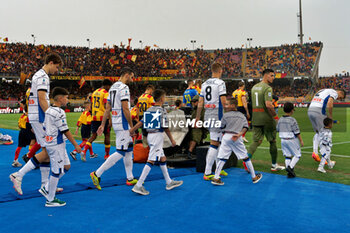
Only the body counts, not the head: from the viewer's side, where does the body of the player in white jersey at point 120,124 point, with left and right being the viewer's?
facing away from the viewer and to the right of the viewer

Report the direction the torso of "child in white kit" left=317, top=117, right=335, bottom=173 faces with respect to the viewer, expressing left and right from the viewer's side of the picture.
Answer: facing away from the viewer and to the right of the viewer

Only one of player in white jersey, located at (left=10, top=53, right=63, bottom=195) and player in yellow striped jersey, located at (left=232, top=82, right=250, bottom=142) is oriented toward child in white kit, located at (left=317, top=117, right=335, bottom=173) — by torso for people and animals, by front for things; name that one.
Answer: the player in white jersey

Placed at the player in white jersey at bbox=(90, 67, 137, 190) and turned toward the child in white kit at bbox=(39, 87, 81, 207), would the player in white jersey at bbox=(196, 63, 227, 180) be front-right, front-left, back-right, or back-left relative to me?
back-left

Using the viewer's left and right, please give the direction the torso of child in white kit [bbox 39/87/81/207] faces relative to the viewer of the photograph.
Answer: facing to the right of the viewer

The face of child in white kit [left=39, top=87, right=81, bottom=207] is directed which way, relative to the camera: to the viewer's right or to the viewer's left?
to the viewer's right

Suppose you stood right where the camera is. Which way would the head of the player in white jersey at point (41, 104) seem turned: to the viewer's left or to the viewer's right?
to the viewer's right

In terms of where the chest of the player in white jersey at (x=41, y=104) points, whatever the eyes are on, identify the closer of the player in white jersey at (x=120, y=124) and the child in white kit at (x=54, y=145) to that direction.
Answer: the player in white jersey

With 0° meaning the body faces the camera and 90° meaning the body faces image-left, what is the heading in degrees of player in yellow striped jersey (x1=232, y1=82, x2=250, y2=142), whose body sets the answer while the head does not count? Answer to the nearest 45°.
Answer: approximately 225°

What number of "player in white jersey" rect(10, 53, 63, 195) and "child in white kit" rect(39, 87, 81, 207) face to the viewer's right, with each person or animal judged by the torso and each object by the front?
2

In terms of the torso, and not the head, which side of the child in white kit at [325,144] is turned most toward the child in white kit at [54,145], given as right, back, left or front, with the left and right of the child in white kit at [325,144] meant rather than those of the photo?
back
